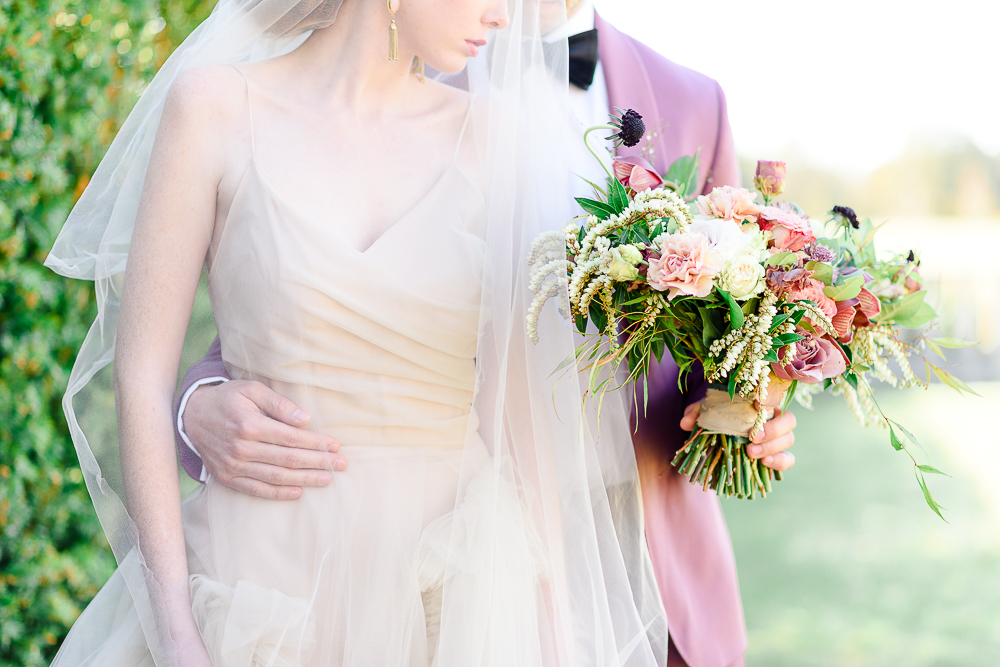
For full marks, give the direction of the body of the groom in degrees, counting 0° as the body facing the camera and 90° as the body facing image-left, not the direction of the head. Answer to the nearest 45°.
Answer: approximately 45°

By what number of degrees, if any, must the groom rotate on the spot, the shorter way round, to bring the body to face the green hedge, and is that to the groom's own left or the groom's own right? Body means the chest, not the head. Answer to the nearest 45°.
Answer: approximately 90° to the groom's own right
